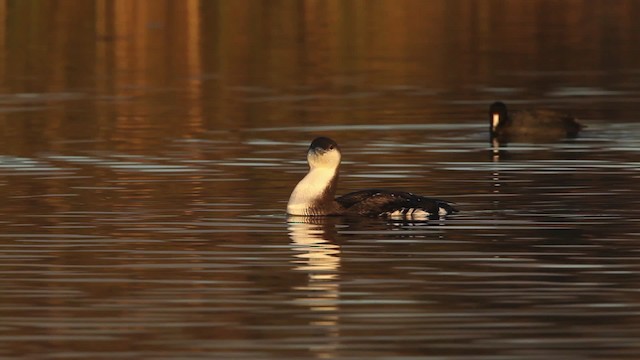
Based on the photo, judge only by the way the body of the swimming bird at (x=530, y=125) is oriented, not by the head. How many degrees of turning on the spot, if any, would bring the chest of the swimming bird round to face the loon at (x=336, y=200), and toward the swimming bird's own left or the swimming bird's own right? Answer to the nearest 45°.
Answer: approximately 90° to the swimming bird's own left

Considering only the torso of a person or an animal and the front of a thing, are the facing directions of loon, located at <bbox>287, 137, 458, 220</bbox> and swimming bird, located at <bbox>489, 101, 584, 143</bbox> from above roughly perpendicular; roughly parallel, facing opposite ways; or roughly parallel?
roughly parallel

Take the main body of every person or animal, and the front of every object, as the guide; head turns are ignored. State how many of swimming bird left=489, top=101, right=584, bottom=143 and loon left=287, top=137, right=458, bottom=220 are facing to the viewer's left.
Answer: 2

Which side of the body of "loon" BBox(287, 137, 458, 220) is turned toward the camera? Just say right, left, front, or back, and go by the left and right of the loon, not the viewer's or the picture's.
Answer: left

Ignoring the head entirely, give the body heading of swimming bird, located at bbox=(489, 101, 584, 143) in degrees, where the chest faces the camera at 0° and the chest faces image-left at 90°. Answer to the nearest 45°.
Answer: approximately 90°

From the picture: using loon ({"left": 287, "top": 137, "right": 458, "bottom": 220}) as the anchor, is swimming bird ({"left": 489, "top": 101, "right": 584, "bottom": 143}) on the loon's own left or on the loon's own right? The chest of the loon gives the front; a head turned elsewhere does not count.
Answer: on the loon's own right
